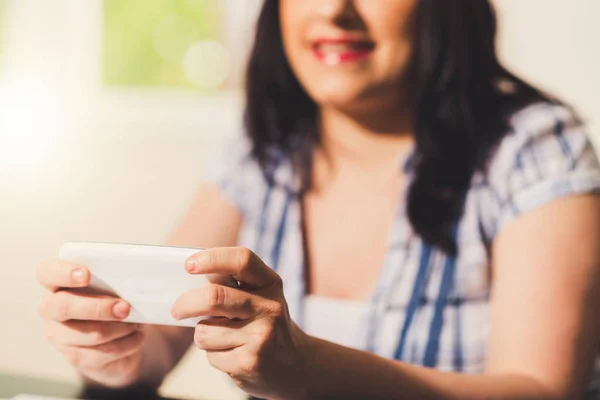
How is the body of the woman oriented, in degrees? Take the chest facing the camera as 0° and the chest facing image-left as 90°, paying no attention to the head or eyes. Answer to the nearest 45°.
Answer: approximately 45°
